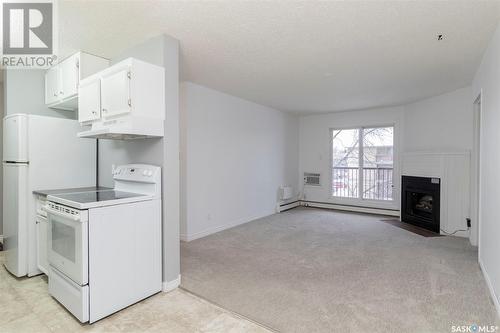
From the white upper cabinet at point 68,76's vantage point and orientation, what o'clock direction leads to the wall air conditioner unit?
The wall air conditioner unit is roughly at 7 o'clock from the white upper cabinet.

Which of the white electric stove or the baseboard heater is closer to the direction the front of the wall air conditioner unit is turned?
the white electric stove

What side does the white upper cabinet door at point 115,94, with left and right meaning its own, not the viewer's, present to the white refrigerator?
right

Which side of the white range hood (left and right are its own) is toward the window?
back

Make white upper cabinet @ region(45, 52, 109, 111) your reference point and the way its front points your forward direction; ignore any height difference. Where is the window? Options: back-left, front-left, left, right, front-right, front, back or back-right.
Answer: back-left

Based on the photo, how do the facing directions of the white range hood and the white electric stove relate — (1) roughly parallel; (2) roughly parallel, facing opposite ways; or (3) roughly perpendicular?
roughly parallel

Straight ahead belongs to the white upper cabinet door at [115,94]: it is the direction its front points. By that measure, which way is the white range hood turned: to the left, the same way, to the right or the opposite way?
the same way

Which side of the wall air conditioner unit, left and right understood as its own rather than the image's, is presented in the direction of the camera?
front

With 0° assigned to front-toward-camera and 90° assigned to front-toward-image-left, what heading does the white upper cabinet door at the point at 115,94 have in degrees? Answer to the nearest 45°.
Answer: approximately 45°

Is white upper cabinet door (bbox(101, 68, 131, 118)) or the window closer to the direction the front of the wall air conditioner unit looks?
the white upper cabinet door

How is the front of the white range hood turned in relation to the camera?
facing the viewer and to the left of the viewer

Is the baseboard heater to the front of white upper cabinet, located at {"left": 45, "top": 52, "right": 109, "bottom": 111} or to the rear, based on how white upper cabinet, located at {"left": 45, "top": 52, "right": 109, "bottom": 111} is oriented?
to the rear

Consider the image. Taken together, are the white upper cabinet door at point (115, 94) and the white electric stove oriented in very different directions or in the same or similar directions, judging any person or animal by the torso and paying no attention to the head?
same or similar directions

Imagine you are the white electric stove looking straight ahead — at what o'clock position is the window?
The window is roughly at 7 o'clock from the white electric stove.

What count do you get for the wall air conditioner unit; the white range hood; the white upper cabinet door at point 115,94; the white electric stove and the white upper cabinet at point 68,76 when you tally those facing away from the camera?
0

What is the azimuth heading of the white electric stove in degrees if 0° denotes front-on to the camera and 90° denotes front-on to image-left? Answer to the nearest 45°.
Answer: approximately 45°

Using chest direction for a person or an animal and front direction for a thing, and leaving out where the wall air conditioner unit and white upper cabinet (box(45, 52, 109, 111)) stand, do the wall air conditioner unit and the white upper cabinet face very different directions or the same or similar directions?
same or similar directions

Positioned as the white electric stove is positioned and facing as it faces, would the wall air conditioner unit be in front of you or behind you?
behind
